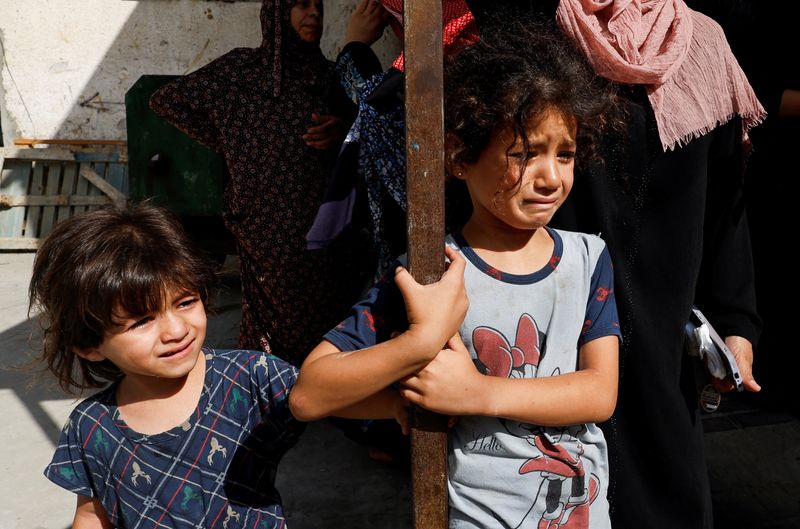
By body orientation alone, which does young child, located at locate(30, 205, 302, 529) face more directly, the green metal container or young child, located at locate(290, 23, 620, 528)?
the young child

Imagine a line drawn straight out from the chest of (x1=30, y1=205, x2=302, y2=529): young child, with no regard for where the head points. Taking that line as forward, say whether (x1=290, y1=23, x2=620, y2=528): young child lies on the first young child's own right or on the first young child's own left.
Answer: on the first young child's own left

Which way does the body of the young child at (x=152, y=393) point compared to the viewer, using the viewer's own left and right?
facing the viewer

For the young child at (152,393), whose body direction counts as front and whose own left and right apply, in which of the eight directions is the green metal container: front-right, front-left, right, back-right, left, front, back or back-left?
back

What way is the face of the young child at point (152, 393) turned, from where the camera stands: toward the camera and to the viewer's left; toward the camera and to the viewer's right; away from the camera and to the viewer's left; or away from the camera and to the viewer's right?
toward the camera and to the viewer's right
